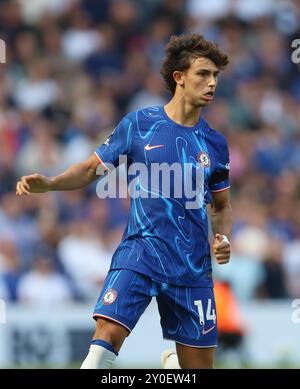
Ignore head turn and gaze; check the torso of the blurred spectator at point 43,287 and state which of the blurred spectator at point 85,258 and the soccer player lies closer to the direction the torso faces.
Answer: the soccer player

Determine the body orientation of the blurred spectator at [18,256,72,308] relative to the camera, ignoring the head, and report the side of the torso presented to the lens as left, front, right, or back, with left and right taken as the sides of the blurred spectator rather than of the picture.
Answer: front

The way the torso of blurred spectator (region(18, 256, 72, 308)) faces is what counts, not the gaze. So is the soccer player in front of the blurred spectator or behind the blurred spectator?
in front
